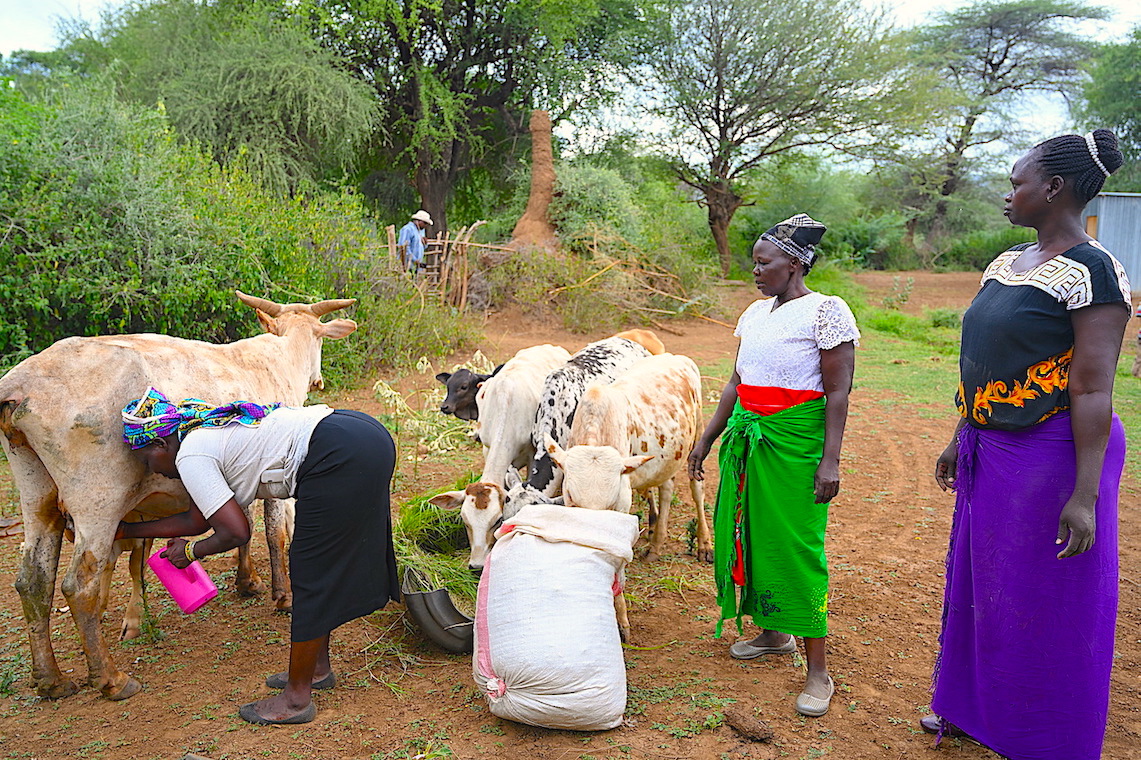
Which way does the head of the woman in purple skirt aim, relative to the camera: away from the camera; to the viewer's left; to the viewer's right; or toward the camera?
to the viewer's left

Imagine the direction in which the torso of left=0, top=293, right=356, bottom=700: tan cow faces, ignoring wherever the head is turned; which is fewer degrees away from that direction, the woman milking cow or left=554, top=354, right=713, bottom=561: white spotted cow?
the white spotted cow

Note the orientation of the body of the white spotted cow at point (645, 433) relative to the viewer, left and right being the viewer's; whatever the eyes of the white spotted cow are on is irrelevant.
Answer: facing the viewer and to the left of the viewer

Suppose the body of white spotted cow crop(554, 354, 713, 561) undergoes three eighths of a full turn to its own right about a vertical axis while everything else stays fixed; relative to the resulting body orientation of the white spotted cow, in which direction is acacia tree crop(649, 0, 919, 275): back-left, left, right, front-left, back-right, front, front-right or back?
front

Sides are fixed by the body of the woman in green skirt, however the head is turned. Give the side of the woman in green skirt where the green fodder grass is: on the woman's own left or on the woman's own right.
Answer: on the woman's own right

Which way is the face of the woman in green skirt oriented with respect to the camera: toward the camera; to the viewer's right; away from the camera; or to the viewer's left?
to the viewer's left

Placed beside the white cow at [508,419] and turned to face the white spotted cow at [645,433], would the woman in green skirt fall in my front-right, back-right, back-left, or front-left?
front-right

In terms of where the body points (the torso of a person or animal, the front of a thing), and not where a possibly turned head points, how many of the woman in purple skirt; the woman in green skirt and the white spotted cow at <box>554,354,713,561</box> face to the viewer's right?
0

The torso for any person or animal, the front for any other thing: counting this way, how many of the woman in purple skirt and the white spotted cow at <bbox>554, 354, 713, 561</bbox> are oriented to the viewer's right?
0

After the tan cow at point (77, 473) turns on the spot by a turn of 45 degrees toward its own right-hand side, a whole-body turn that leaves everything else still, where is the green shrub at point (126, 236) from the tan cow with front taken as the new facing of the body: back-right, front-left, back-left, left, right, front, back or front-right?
left

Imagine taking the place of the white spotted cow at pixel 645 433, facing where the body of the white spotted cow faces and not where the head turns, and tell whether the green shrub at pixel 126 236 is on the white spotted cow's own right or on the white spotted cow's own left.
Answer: on the white spotted cow's own right

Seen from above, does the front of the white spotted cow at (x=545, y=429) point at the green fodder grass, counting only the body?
yes

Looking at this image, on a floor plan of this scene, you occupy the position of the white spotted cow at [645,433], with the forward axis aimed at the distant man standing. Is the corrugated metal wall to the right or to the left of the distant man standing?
right
